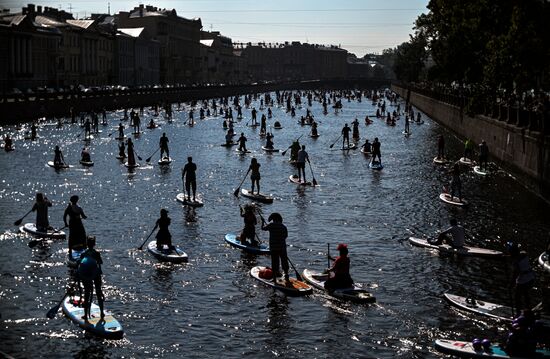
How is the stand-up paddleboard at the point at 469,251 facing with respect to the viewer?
to the viewer's left

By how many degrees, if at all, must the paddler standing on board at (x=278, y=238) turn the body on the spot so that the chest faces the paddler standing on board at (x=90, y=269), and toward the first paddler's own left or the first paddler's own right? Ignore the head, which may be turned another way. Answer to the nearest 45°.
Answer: approximately 90° to the first paddler's own left

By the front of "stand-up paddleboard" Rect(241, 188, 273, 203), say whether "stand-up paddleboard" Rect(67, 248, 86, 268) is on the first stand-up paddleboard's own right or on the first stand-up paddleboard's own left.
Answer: on the first stand-up paddleboard's own left

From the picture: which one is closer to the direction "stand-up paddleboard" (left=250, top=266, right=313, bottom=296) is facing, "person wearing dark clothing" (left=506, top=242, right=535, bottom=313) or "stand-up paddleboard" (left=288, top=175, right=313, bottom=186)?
the stand-up paddleboard

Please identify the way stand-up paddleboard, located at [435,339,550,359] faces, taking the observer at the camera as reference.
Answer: facing to the left of the viewer

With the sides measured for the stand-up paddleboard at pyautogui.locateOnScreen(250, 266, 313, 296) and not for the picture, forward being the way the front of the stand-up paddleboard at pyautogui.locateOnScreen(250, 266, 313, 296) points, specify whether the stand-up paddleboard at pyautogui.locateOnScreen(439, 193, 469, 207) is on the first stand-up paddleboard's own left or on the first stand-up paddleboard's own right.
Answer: on the first stand-up paddleboard's own right

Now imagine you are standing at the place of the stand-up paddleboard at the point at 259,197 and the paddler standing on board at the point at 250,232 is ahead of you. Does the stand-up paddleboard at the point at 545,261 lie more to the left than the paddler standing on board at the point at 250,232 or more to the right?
left

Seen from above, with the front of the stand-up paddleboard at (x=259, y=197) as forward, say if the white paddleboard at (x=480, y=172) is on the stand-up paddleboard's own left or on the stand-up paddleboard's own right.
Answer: on the stand-up paddleboard's own right

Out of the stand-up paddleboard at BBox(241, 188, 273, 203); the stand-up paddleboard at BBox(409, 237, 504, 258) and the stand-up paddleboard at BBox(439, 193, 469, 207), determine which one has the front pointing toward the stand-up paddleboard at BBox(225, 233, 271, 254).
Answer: the stand-up paddleboard at BBox(409, 237, 504, 258)
